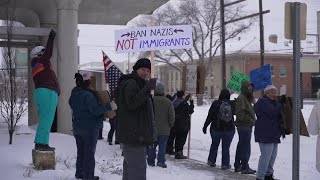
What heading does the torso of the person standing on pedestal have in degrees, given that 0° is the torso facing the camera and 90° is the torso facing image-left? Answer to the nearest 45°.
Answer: approximately 270°

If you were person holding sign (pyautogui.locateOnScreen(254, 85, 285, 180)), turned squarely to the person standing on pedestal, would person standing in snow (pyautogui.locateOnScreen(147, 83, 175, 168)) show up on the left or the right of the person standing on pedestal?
right

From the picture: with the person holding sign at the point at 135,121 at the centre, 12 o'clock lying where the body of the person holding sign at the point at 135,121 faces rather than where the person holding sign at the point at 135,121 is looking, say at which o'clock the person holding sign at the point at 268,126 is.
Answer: the person holding sign at the point at 268,126 is roughly at 9 o'clock from the person holding sign at the point at 135,121.
